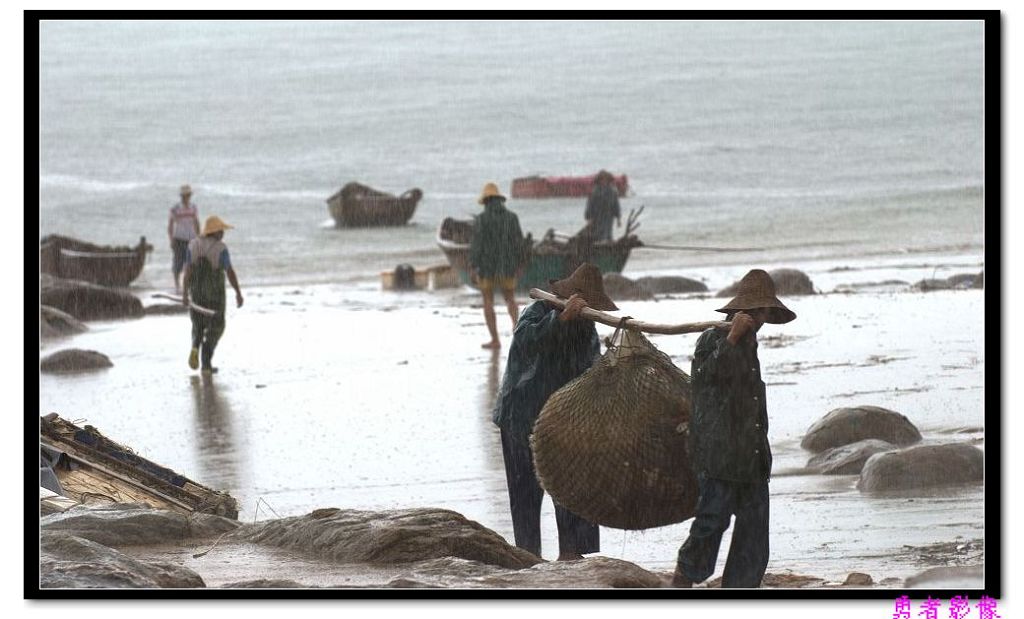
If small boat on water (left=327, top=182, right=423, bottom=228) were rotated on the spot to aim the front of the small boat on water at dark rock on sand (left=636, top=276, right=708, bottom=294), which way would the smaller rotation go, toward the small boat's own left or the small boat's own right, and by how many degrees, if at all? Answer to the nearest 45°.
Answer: approximately 90° to the small boat's own right

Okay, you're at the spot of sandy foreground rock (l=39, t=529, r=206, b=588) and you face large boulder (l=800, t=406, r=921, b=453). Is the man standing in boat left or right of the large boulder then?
left

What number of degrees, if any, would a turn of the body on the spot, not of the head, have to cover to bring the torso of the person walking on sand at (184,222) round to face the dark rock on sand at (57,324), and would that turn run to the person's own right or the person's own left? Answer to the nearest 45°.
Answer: approximately 45° to the person's own right

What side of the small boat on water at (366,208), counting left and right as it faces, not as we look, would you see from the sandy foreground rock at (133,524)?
right

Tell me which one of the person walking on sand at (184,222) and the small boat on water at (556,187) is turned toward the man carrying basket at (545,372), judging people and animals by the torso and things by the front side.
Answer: the person walking on sand

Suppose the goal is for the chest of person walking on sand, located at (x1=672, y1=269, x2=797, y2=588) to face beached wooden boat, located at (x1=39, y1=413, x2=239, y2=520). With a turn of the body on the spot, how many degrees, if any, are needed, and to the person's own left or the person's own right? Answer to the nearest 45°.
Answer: approximately 180°

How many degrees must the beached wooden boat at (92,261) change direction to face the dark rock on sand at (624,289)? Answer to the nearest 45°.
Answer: approximately 45° to its right

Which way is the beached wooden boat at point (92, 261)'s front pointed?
to the viewer's right

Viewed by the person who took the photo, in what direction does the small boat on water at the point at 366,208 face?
facing to the right of the viewer

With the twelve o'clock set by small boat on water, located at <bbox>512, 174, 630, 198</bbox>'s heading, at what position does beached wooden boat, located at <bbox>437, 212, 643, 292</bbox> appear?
The beached wooden boat is roughly at 3 o'clock from the small boat on water.

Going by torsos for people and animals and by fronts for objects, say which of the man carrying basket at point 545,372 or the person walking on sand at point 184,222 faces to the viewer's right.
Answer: the man carrying basket

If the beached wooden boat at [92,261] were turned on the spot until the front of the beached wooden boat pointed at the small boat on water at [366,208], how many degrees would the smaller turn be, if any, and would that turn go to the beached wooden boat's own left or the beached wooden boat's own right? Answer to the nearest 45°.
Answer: approximately 45° to the beached wooden boat's own left

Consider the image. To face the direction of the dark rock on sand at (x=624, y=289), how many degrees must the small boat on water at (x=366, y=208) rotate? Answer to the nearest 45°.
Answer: approximately 90° to its right
